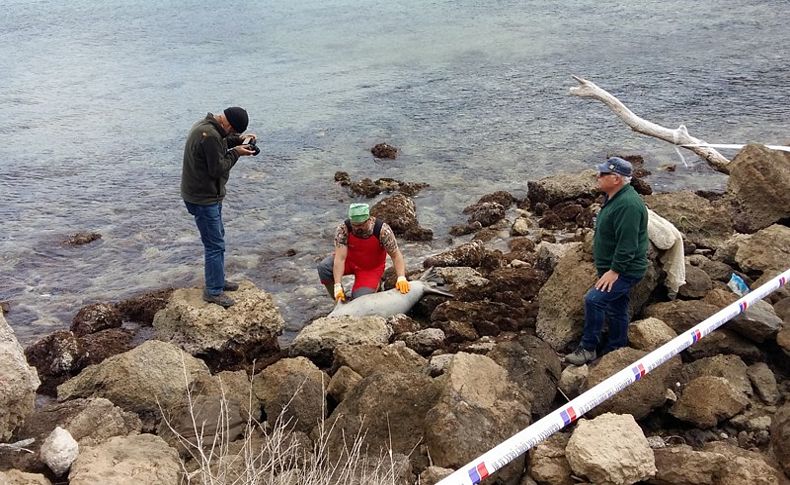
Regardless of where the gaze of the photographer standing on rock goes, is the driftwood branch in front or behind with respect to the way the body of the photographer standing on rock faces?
in front

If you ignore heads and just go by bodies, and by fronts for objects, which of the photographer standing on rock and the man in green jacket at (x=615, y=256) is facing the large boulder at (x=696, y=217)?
the photographer standing on rock

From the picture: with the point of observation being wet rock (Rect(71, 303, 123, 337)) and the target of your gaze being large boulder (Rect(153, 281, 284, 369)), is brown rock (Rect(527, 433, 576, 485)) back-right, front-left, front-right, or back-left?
front-right

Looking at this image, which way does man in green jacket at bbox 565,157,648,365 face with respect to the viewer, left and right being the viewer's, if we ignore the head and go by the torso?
facing to the left of the viewer

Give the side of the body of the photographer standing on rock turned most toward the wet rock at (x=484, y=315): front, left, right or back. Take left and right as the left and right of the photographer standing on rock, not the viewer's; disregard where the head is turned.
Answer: front

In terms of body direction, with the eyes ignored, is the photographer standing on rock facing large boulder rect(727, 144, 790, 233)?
yes

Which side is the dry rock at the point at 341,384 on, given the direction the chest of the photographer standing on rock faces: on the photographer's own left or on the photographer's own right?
on the photographer's own right

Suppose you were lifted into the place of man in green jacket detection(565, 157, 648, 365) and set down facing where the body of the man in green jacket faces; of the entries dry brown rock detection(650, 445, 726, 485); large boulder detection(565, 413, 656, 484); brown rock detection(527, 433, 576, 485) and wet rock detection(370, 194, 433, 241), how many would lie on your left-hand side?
3

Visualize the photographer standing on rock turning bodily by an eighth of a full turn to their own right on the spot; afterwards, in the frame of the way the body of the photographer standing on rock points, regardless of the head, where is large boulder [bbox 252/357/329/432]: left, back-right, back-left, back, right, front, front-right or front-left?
front-right

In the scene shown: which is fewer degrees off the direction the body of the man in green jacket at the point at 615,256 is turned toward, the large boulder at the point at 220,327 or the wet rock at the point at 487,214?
the large boulder

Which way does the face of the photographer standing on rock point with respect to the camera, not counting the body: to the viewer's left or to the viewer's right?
to the viewer's right

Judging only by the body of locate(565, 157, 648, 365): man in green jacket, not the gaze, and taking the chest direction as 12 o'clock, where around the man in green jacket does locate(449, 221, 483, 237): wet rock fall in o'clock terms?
The wet rock is roughly at 2 o'clock from the man in green jacket.

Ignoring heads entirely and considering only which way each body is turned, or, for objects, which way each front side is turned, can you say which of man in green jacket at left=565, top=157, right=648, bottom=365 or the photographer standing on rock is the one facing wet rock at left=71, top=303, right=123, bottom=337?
the man in green jacket

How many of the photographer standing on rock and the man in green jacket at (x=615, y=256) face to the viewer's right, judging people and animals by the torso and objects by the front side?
1

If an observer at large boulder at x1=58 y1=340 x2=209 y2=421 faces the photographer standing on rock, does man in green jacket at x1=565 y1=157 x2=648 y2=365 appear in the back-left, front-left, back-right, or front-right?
front-right

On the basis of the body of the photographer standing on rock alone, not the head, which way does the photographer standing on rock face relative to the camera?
to the viewer's right

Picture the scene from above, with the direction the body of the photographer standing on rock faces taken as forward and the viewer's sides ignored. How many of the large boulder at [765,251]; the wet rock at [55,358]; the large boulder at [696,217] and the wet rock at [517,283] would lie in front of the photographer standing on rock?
3

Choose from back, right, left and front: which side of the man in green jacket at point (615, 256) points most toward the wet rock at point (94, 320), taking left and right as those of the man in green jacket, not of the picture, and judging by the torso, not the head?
front

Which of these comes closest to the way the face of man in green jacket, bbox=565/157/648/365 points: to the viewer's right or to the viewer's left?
to the viewer's left

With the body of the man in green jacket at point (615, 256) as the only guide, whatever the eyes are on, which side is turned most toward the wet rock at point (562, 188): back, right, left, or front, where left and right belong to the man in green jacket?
right
